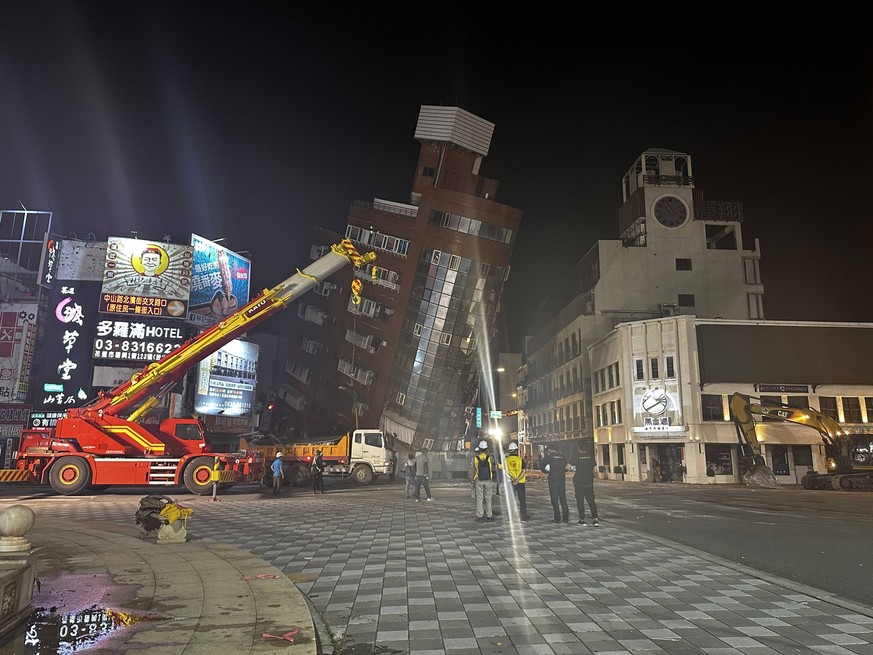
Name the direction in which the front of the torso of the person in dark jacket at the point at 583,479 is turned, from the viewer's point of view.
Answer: away from the camera

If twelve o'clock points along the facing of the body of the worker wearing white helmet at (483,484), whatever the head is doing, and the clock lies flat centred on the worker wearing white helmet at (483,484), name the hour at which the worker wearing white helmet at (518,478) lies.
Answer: the worker wearing white helmet at (518,478) is roughly at 2 o'clock from the worker wearing white helmet at (483,484).

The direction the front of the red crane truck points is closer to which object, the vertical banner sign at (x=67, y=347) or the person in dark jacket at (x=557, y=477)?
the person in dark jacket

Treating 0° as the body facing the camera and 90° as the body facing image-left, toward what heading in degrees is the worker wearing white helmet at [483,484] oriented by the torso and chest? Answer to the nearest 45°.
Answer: approximately 180°

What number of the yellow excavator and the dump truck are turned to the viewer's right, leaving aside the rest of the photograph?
1

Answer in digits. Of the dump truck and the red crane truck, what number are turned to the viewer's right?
2

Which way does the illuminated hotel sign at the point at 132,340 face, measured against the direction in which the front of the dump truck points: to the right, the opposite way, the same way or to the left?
to the right

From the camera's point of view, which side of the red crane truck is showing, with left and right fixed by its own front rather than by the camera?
right

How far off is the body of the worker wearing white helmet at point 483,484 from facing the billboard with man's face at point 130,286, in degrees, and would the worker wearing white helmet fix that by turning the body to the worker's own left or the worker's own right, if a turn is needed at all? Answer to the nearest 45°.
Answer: approximately 45° to the worker's own left
